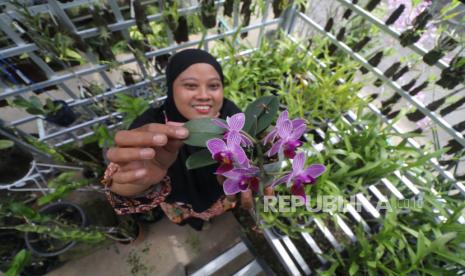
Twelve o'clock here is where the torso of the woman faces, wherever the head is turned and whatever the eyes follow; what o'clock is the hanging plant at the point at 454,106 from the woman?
The hanging plant is roughly at 9 o'clock from the woman.

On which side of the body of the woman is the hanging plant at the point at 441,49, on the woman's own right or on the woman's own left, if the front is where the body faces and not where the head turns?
on the woman's own left

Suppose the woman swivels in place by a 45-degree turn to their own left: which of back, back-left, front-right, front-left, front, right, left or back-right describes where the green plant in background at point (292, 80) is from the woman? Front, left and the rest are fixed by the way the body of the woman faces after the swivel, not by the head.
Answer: left

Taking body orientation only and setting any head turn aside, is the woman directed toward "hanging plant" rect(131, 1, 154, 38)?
no

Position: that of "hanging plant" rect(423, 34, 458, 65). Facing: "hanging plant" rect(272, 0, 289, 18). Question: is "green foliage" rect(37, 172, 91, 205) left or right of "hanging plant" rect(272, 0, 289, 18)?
left

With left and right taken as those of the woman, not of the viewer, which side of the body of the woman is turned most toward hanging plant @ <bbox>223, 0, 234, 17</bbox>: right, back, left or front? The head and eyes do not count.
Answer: back

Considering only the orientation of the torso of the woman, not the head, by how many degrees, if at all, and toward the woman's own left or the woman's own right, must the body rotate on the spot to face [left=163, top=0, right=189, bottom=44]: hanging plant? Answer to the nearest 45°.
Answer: approximately 180°

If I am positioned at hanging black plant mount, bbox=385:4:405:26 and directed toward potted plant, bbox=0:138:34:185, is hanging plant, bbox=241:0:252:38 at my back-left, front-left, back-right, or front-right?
front-right

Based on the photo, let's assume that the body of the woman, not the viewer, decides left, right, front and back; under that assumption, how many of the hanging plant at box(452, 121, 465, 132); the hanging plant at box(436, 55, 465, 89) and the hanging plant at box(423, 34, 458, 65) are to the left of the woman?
3

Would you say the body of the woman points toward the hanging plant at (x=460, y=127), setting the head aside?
no

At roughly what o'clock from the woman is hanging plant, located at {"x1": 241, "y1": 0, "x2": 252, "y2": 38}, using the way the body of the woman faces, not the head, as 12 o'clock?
The hanging plant is roughly at 7 o'clock from the woman.

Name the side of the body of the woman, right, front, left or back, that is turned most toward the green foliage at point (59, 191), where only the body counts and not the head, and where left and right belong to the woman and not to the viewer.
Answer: right

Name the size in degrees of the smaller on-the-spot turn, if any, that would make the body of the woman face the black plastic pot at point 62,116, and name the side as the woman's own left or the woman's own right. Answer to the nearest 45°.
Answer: approximately 135° to the woman's own right

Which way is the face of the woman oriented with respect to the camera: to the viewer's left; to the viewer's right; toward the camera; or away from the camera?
toward the camera

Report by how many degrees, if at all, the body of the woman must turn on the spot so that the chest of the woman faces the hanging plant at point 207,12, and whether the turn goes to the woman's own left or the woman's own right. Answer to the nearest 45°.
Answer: approximately 180°

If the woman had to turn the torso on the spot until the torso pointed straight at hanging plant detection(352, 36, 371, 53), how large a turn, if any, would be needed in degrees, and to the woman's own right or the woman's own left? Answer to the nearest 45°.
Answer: approximately 135° to the woman's own left

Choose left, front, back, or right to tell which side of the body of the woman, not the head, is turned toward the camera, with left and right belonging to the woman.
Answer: front

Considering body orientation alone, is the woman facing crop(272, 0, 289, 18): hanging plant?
no

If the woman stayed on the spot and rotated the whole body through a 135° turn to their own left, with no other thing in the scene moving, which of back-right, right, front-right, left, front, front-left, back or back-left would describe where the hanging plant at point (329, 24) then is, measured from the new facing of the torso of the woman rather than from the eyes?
front
